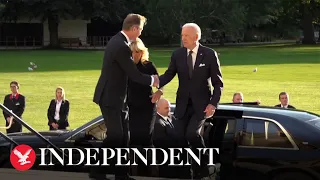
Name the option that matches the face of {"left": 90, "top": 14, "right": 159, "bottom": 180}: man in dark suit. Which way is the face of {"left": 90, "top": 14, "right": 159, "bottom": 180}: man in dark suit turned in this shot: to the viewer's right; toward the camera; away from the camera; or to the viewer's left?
to the viewer's right

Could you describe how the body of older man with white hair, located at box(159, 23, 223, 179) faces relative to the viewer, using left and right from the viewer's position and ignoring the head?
facing the viewer and to the left of the viewer

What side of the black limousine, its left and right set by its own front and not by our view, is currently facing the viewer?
left

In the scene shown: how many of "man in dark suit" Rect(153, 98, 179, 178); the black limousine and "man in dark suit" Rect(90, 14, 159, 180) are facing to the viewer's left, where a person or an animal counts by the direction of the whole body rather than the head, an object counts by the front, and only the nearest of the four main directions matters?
1

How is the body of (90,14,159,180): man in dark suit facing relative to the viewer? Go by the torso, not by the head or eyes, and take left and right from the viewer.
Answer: facing to the right of the viewer

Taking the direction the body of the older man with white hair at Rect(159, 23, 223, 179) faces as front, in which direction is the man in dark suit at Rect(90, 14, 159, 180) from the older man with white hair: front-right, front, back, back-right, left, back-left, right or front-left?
front

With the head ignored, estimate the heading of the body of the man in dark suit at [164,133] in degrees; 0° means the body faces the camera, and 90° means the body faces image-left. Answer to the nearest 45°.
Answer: approximately 315°

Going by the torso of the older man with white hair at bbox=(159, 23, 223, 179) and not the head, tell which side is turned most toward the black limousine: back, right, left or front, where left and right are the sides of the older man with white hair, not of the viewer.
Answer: back

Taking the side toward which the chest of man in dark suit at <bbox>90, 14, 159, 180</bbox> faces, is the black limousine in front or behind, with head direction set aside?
in front

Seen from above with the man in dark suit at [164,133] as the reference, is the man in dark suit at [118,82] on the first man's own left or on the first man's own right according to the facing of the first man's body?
on the first man's own right
